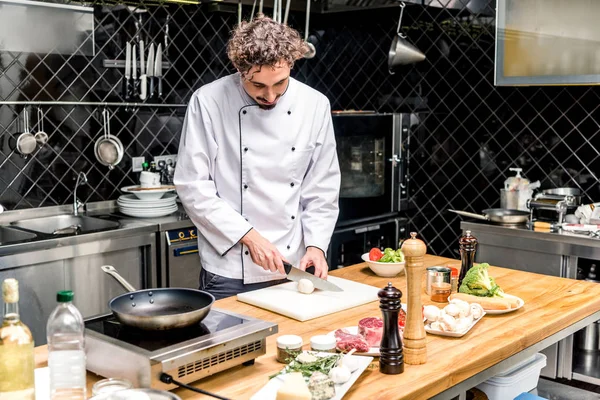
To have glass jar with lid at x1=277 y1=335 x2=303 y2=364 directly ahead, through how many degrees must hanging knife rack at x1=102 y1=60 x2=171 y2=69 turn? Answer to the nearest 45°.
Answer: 0° — it already faces it

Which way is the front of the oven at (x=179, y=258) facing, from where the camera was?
facing the viewer and to the right of the viewer

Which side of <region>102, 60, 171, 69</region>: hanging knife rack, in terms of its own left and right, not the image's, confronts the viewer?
front

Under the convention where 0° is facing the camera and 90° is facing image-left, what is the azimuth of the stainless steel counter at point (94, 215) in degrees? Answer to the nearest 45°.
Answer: approximately 315°

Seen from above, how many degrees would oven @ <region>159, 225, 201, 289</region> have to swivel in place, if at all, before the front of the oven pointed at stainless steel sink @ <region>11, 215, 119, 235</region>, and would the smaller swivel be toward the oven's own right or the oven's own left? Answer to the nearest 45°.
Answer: approximately 135° to the oven's own right

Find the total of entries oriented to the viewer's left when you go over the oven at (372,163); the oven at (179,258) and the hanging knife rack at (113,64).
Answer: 0

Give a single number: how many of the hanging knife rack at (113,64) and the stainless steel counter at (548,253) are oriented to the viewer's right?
0
